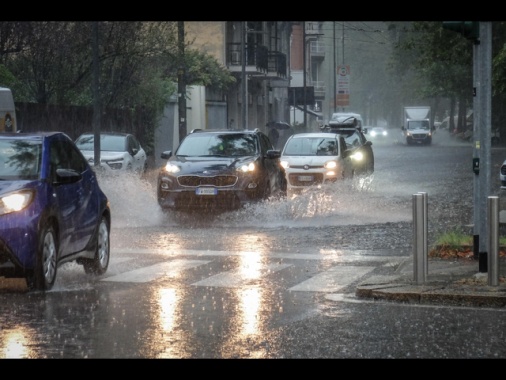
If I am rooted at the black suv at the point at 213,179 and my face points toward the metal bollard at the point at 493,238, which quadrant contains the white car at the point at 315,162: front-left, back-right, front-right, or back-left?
back-left

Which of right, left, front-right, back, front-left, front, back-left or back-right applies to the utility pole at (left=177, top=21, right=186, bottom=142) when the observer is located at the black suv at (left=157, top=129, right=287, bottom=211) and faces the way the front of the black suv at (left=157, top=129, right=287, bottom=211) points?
back

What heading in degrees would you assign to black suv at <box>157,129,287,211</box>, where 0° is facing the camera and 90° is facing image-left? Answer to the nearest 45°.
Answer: approximately 0°

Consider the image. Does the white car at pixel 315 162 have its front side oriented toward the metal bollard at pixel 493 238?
yes

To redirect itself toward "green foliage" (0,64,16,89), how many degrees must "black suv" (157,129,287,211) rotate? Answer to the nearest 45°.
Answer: approximately 135° to its right

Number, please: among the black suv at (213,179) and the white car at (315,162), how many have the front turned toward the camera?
2
